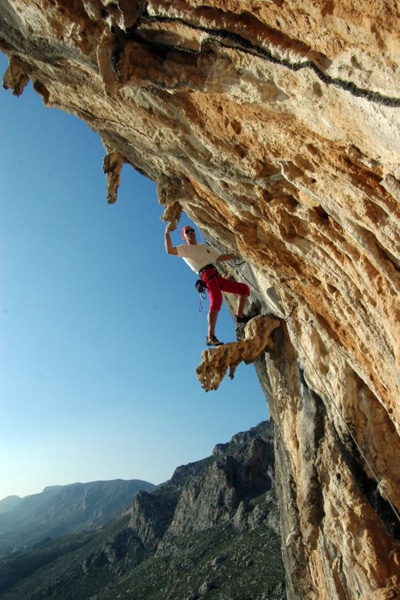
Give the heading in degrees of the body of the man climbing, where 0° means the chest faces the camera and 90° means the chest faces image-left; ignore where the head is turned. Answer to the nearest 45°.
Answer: approximately 315°
